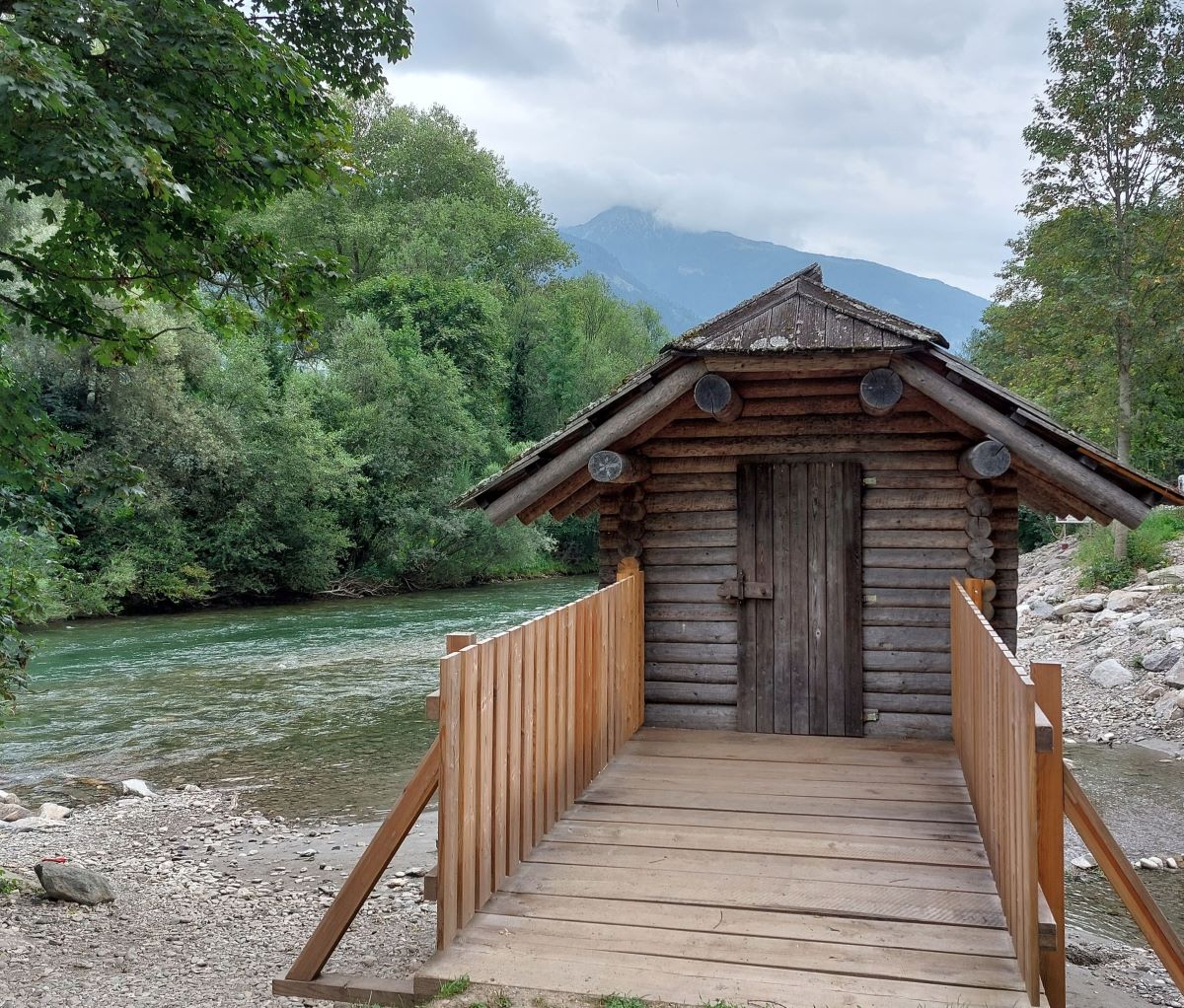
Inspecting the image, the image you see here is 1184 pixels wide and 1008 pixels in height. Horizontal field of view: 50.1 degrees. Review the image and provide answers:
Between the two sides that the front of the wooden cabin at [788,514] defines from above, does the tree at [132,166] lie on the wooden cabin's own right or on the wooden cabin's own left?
on the wooden cabin's own right

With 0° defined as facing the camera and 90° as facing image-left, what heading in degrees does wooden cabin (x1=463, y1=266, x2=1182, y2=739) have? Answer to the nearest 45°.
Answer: approximately 0°

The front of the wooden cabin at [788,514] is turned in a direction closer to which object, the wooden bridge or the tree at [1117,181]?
the wooden bridge

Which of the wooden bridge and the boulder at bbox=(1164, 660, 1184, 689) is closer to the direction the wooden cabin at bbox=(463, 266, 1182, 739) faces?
the wooden bridge

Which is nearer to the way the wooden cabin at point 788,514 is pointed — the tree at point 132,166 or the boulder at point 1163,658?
the tree

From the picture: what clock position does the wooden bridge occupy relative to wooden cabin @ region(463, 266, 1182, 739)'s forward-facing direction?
The wooden bridge is roughly at 12 o'clock from the wooden cabin.

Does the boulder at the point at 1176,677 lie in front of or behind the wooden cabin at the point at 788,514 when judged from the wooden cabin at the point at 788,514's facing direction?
behind

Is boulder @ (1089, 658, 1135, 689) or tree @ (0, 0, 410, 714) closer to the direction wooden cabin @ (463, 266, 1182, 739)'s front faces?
the tree

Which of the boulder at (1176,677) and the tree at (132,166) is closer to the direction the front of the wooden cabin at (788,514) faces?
the tree

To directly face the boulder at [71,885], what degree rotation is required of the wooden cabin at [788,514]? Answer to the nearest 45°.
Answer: approximately 45° to its right
